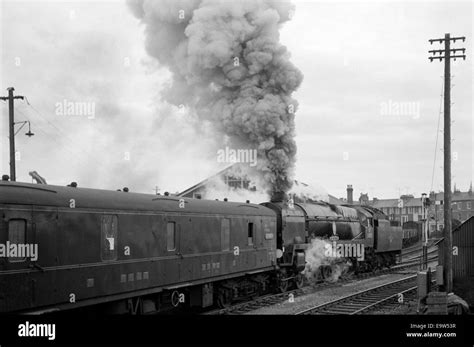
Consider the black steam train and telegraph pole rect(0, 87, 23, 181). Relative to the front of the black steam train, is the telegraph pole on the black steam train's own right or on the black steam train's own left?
on the black steam train's own right

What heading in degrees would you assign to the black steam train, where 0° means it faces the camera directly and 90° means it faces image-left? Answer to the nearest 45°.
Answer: approximately 45°

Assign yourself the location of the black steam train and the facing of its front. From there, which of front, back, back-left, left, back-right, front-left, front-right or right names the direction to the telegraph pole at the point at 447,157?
back
